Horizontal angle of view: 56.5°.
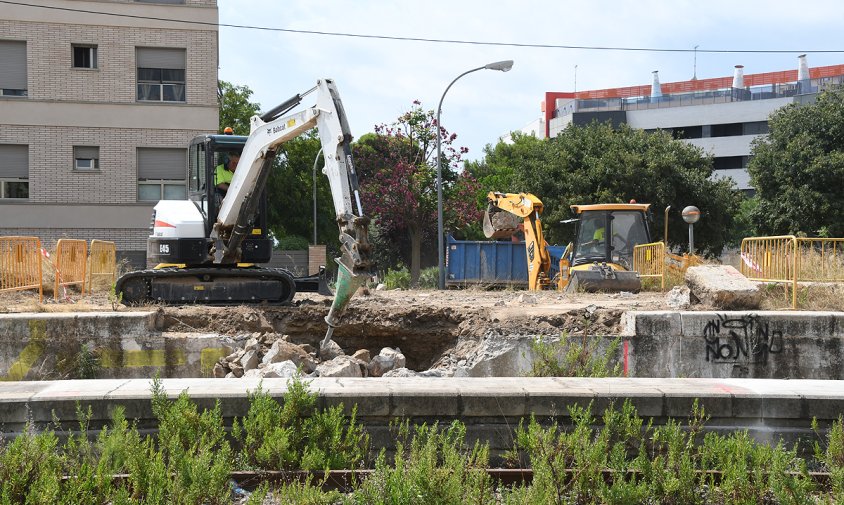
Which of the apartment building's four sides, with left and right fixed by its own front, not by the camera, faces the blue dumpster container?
left

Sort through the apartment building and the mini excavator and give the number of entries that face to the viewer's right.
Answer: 1

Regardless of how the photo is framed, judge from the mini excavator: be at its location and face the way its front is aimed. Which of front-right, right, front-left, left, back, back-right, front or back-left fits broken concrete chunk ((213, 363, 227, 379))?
right

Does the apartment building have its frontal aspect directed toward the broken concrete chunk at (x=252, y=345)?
yes

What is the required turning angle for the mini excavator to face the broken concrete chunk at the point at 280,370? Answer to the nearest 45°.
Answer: approximately 90° to its right

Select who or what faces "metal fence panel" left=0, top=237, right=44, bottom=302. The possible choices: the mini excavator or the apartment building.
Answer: the apartment building

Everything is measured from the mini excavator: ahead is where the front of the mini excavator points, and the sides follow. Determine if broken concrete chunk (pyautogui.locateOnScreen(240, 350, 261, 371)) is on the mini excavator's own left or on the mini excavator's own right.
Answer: on the mini excavator's own right

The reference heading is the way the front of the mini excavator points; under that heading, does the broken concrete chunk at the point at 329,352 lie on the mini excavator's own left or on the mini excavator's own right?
on the mini excavator's own right

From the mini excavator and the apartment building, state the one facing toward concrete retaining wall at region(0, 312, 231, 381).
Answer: the apartment building

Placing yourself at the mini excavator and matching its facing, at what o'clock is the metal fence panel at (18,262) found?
The metal fence panel is roughly at 7 o'clock from the mini excavator.

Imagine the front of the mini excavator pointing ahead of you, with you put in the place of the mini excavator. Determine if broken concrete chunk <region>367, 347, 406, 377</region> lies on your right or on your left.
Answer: on your right

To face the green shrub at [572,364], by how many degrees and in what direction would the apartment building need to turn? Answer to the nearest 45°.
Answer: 0° — it already faces it

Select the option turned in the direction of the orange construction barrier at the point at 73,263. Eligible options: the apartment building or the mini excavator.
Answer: the apartment building

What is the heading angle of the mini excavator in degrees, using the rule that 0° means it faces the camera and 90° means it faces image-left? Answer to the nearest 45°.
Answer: approximately 270°
